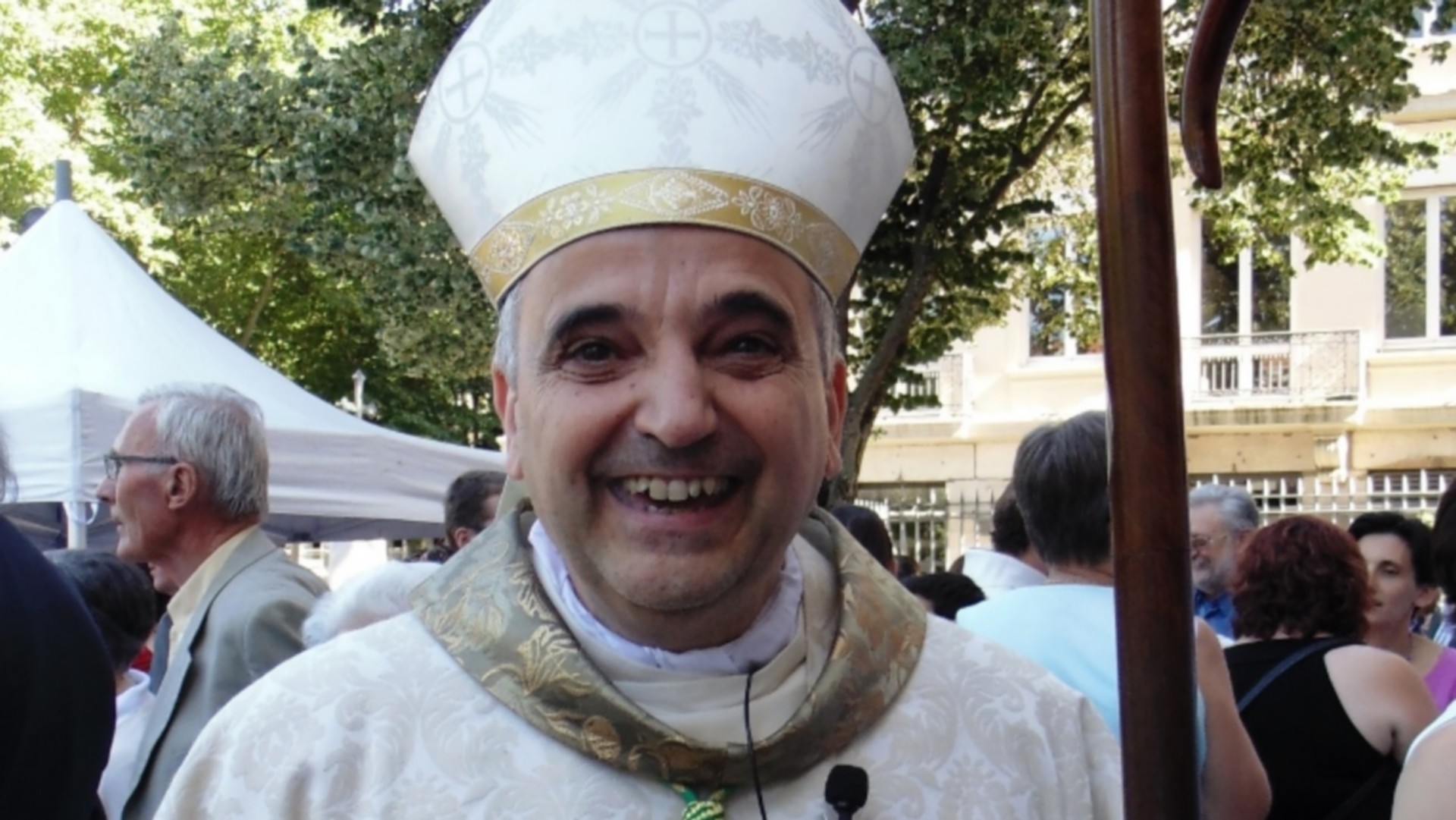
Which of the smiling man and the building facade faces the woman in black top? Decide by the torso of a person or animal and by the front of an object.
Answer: the building facade

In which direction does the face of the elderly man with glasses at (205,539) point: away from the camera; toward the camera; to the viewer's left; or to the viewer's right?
to the viewer's left

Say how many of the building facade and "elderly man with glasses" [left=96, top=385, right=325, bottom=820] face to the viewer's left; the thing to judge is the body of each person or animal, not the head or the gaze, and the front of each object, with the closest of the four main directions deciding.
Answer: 1

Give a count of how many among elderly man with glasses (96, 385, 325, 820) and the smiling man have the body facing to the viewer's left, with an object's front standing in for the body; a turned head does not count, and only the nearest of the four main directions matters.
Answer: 1

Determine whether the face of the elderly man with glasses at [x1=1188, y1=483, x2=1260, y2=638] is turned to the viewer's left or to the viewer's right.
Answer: to the viewer's left

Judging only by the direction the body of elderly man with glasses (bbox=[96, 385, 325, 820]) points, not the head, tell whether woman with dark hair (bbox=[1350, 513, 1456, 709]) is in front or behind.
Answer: behind

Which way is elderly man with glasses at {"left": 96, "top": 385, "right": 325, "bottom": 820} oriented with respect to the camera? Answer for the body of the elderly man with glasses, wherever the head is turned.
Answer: to the viewer's left

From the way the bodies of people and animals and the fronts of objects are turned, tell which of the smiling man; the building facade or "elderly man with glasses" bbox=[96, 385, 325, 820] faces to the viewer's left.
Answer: the elderly man with glasses

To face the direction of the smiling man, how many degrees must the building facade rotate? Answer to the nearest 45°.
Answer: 0° — it already faces them

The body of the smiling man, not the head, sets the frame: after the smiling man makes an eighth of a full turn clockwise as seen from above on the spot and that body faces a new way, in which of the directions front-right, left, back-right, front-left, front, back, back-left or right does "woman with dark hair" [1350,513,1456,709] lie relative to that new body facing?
back
